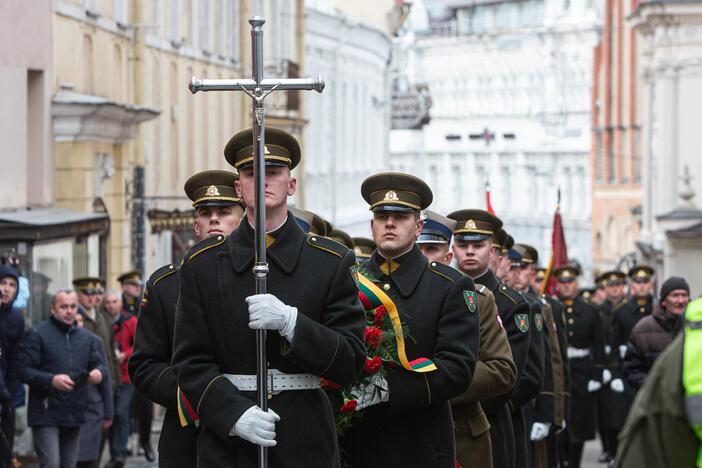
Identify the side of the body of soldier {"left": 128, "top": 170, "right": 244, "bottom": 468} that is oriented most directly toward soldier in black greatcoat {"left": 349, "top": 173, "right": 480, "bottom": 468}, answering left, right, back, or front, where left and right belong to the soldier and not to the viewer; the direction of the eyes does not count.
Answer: left

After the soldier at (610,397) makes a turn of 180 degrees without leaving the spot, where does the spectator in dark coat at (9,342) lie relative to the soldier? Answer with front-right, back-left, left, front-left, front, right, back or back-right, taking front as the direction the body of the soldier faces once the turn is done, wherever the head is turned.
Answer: back-left

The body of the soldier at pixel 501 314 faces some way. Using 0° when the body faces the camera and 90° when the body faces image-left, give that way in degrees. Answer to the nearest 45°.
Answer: approximately 45°

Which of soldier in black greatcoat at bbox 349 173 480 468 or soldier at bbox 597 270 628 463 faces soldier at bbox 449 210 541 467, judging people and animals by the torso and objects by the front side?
soldier at bbox 597 270 628 463

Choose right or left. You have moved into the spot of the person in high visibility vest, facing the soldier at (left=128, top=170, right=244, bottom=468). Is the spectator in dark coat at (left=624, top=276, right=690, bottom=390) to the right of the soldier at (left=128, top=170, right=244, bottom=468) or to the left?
right

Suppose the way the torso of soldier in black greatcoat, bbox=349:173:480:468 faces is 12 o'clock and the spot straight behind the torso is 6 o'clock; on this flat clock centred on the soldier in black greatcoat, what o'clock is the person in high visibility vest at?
The person in high visibility vest is roughly at 10 o'clock from the soldier in black greatcoat.

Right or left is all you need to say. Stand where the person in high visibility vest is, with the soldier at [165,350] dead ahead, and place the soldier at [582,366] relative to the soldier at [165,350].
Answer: right
